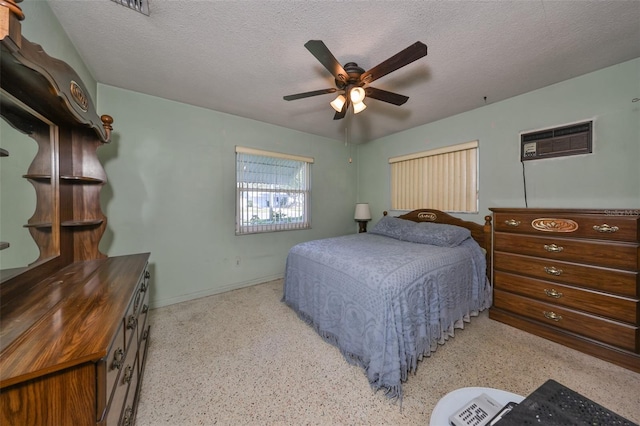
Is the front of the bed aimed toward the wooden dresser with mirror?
yes

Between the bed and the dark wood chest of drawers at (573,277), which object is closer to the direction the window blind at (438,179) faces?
the bed

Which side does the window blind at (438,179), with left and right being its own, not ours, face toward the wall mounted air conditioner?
left

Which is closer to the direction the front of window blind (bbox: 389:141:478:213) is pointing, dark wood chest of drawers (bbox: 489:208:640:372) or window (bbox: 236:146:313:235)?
the window

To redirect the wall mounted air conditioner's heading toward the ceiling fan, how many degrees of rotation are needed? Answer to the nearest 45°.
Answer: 0° — it already faces it

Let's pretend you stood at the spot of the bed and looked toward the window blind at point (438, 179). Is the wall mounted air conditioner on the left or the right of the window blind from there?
right

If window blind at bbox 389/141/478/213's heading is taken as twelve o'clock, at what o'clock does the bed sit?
The bed is roughly at 11 o'clock from the window blind.

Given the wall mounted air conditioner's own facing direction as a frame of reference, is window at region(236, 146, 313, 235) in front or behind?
in front

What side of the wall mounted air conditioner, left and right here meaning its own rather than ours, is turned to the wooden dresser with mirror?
front
